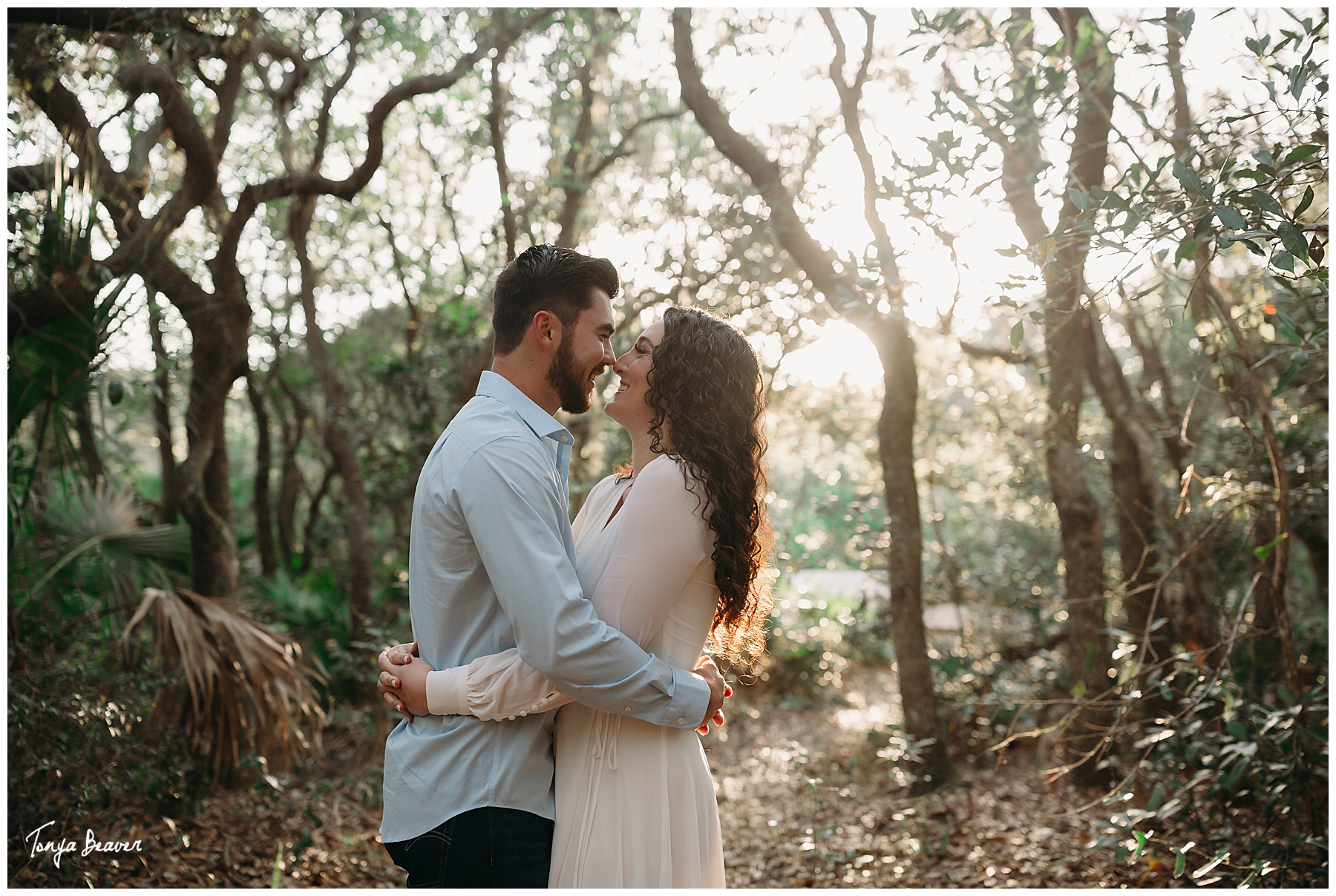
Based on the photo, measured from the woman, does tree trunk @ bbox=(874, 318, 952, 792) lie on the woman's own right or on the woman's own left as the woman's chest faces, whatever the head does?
on the woman's own right

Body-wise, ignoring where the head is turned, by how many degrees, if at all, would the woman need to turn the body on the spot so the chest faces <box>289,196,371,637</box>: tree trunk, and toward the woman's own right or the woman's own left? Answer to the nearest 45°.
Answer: approximately 90° to the woman's own right

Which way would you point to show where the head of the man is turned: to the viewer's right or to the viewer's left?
to the viewer's right

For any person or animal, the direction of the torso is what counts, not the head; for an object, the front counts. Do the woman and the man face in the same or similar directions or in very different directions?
very different directions

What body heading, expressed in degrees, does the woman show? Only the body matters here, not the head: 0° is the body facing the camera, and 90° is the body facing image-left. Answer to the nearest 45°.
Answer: approximately 90°

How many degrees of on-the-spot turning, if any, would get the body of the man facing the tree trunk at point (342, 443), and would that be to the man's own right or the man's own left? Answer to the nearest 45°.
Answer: approximately 90° to the man's own left

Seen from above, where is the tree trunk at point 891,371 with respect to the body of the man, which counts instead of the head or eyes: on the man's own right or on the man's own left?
on the man's own left

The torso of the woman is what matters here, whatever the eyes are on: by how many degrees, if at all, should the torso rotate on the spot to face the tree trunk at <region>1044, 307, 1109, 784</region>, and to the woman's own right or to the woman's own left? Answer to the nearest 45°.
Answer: approximately 135° to the woman's own right

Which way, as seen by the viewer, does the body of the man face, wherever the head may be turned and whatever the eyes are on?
to the viewer's right

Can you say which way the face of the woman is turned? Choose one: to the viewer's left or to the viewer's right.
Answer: to the viewer's left

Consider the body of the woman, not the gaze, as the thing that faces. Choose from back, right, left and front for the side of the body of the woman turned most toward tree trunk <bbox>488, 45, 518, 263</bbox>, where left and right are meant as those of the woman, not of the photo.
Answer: right
